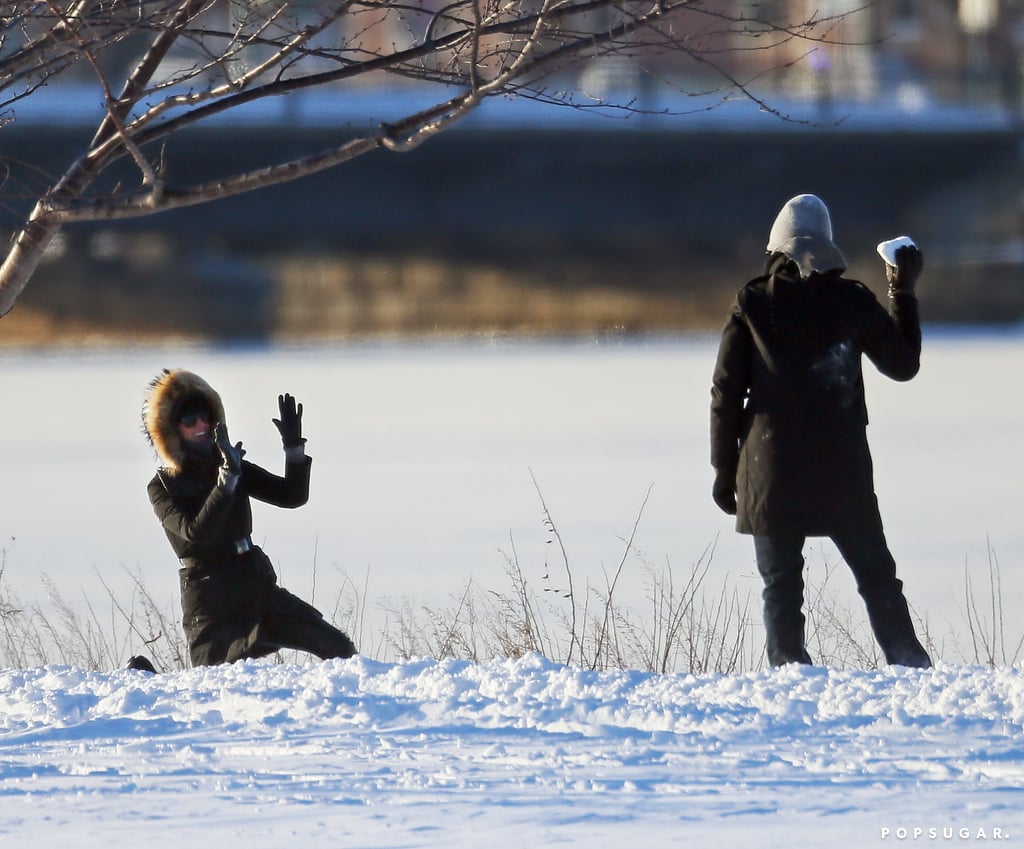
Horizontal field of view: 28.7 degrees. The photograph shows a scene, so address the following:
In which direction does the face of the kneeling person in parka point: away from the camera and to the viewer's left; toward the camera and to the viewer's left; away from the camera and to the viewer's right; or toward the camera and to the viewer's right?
toward the camera and to the viewer's right

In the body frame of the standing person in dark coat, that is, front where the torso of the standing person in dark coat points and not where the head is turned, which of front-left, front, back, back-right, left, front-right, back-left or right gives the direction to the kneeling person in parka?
left

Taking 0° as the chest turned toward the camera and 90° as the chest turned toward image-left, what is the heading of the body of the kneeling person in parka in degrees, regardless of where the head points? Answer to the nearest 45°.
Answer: approximately 315°

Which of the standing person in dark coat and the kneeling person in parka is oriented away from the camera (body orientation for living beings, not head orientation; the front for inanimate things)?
the standing person in dark coat

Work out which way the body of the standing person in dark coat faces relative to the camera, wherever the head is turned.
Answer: away from the camera

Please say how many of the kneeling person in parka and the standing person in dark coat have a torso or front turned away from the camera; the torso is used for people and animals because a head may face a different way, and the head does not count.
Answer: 1

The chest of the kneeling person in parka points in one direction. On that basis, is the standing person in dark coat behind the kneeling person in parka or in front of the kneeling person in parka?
in front
